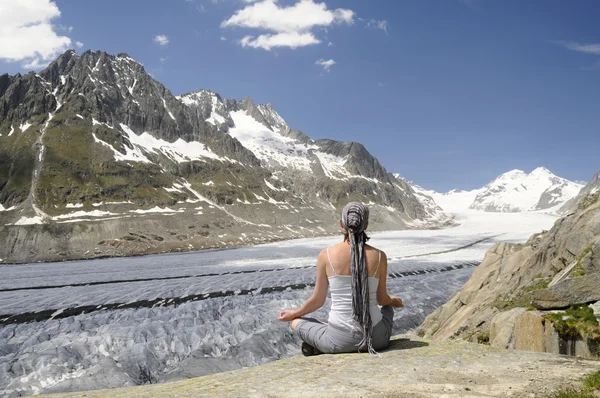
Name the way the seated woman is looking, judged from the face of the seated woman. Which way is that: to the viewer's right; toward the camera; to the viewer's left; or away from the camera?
away from the camera

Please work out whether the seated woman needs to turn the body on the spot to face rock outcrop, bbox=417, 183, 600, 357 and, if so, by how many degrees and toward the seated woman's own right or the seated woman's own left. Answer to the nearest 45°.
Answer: approximately 45° to the seated woman's own right

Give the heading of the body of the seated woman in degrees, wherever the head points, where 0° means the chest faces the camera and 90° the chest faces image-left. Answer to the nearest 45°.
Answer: approximately 180°

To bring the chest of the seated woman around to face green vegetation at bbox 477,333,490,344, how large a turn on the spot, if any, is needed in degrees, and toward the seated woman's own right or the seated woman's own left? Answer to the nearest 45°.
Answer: approximately 45° to the seated woman's own right
